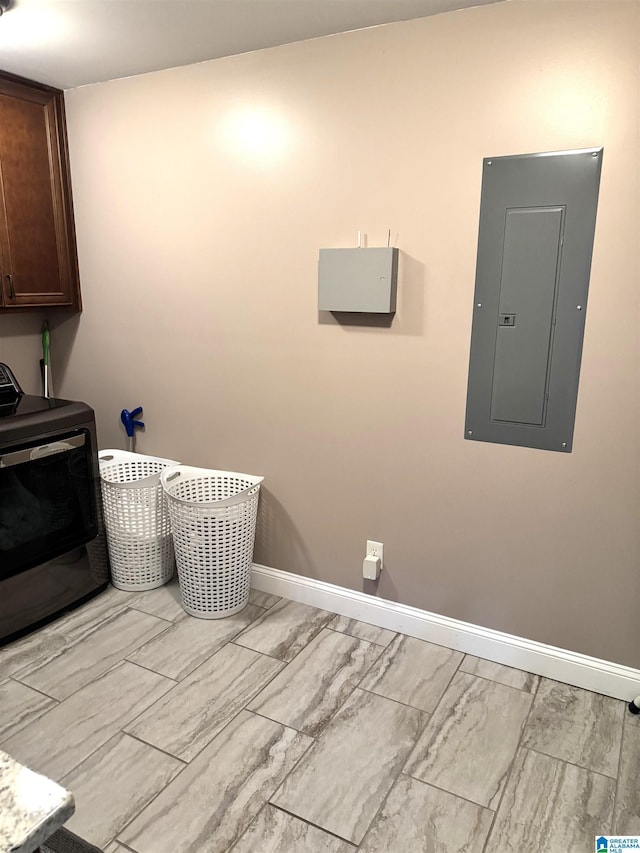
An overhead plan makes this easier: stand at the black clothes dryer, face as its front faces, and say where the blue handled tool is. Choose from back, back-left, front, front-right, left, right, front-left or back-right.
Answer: left

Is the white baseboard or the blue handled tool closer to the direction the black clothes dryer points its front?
the white baseboard

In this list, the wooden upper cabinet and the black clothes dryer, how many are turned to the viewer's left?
0

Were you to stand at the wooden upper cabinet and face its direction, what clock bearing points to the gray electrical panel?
The gray electrical panel is roughly at 12 o'clock from the wooden upper cabinet.

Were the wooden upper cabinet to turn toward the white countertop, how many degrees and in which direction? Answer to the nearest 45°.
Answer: approximately 45° to its right

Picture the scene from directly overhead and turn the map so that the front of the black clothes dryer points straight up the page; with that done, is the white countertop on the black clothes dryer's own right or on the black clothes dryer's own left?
on the black clothes dryer's own right

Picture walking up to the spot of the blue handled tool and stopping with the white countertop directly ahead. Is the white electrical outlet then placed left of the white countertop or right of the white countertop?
left

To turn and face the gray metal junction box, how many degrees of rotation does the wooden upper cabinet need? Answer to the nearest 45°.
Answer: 0° — it already faces it

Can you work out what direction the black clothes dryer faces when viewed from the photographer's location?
facing the viewer and to the right of the viewer

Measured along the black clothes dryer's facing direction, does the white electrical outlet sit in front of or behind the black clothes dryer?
in front

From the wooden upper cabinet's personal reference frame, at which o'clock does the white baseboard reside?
The white baseboard is roughly at 12 o'clock from the wooden upper cabinet.

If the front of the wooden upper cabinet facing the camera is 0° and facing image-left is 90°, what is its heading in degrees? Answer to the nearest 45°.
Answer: approximately 315°

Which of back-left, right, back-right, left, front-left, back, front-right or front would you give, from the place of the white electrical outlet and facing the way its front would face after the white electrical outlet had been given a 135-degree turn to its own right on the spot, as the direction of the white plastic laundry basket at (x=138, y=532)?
left

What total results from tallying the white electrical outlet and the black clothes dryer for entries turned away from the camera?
0

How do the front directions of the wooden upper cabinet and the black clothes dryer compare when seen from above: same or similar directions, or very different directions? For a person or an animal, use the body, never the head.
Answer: same or similar directions

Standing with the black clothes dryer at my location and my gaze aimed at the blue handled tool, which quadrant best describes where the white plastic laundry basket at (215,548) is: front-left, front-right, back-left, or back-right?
front-right

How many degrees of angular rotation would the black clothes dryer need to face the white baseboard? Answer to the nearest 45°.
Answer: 0° — it already faces it
